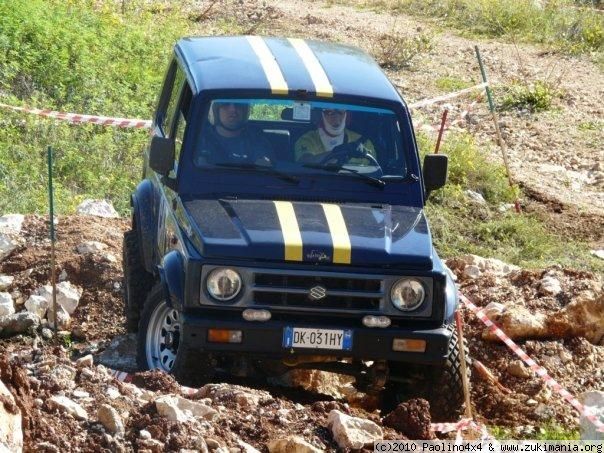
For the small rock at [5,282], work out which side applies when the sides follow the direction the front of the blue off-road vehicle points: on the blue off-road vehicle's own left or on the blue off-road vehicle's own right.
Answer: on the blue off-road vehicle's own right

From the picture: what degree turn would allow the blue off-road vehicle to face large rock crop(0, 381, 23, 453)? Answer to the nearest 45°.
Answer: approximately 45° to its right

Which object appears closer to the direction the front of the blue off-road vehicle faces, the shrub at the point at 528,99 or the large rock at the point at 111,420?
the large rock

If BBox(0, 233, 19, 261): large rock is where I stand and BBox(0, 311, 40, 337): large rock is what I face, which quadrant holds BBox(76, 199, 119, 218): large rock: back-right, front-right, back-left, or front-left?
back-left

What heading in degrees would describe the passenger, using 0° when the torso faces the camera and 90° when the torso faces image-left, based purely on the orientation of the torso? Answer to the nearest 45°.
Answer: approximately 0°

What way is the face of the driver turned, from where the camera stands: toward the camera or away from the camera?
toward the camera

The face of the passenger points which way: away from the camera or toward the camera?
toward the camera

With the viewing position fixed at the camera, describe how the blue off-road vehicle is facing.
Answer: facing the viewer

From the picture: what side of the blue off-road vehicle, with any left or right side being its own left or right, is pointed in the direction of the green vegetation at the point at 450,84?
back

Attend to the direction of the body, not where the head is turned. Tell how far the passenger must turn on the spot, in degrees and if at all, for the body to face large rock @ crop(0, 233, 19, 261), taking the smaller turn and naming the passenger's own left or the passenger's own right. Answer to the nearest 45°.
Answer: approximately 135° to the passenger's own right

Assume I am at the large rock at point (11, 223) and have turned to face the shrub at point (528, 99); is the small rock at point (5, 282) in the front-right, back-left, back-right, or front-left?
back-right
